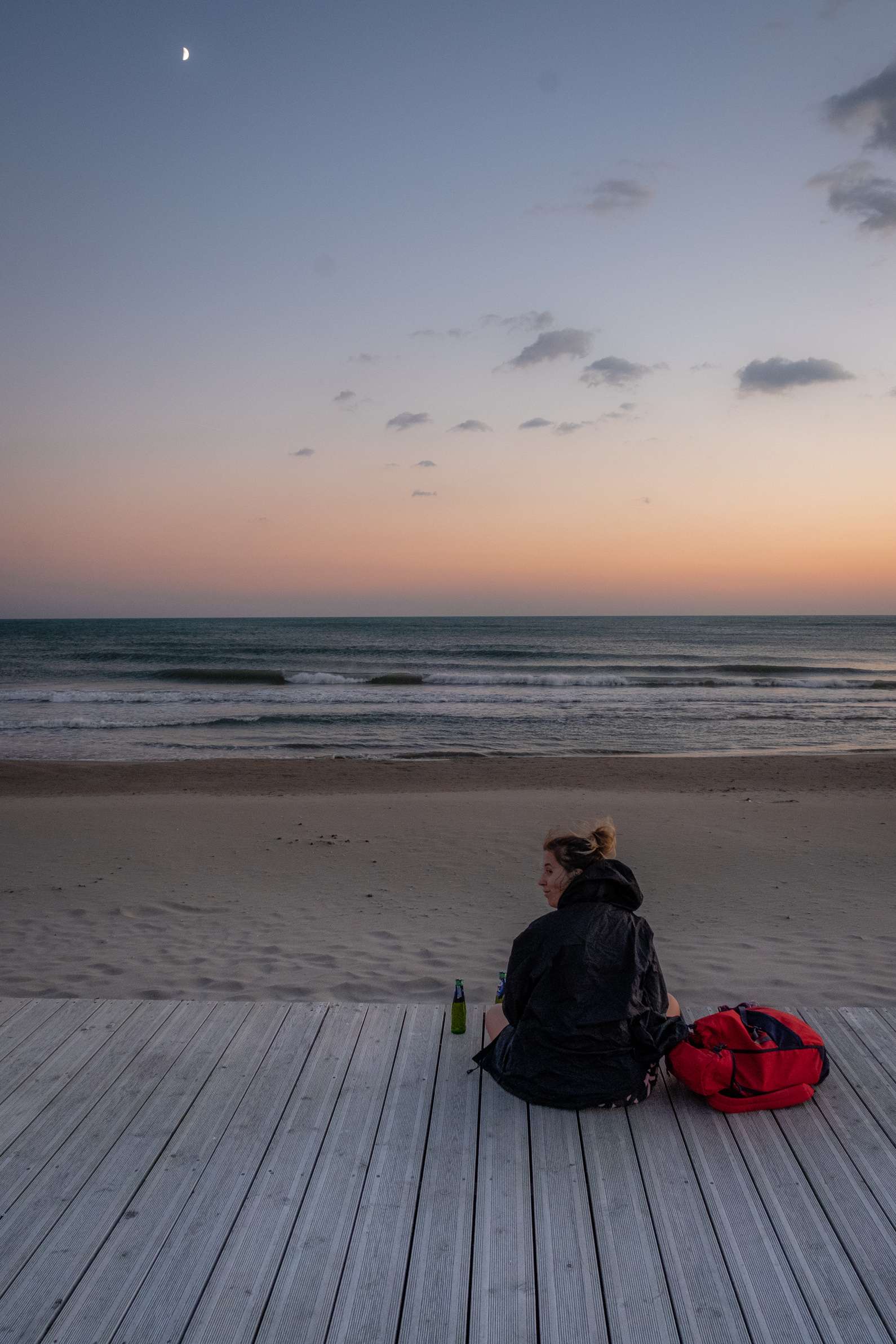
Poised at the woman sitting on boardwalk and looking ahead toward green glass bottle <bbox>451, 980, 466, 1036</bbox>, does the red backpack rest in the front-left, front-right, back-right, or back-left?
back-right

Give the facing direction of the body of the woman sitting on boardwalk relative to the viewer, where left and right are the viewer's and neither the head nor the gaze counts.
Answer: facing away from the viewer

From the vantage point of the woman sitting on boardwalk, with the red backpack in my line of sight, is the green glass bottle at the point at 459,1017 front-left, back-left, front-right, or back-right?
back-left

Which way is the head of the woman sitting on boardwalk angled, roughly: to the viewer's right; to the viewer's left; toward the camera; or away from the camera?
to the viewer's left

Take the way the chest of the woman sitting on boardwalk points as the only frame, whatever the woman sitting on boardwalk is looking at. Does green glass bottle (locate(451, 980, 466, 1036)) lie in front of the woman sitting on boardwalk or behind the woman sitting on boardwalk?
in front
